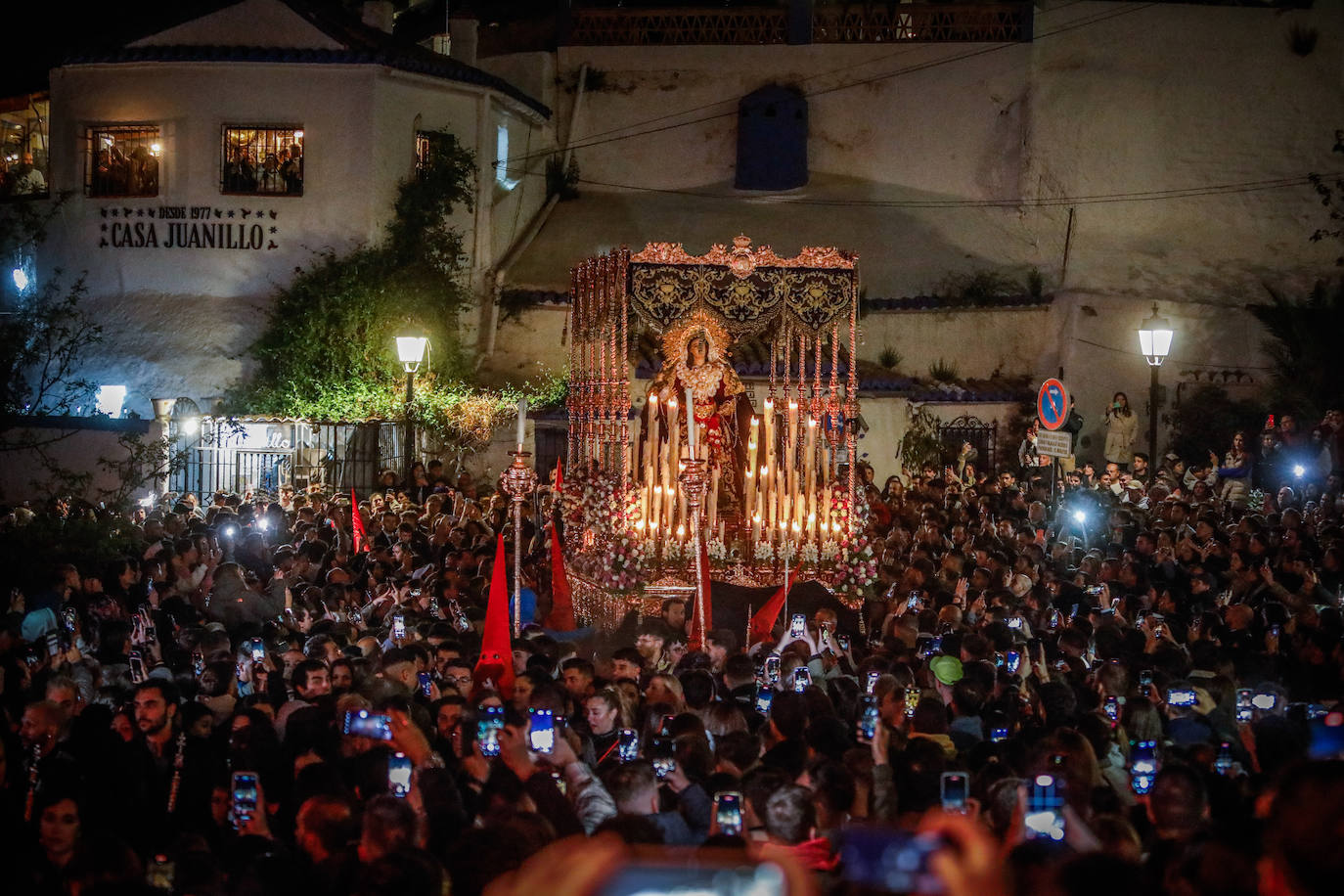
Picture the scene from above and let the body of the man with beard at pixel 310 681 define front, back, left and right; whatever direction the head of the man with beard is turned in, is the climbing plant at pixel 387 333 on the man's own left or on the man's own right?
on the man's own left

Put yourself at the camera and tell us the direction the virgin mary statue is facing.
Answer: facing the viewer

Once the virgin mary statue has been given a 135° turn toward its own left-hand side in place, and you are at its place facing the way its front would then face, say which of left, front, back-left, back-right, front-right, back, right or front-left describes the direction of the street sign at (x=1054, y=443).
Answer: front-right

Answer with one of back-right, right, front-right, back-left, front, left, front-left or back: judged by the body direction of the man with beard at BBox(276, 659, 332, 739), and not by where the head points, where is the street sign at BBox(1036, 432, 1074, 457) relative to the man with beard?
left

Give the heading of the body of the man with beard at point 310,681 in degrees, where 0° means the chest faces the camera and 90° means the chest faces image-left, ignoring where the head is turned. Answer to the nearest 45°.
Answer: approximately 315°

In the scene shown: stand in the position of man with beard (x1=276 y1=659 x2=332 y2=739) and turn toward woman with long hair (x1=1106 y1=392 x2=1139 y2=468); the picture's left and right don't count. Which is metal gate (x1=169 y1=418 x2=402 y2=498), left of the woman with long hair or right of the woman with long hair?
left

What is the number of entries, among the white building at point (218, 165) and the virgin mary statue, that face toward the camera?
2

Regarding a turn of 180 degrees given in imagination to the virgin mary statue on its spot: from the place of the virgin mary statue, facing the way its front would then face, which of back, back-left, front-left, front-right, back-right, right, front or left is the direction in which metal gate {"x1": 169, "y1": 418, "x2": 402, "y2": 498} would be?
front-left

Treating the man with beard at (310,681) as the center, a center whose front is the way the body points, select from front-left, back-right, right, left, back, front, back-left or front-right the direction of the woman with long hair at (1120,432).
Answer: left

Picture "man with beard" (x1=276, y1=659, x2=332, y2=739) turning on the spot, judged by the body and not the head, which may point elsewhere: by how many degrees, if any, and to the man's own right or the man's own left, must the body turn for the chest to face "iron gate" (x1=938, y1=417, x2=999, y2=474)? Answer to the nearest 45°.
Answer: approximately 90° to the man's own left

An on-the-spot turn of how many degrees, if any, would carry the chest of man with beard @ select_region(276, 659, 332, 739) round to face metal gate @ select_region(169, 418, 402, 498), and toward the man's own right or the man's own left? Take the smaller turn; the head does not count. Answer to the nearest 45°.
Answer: approximately 135° to the man's own left

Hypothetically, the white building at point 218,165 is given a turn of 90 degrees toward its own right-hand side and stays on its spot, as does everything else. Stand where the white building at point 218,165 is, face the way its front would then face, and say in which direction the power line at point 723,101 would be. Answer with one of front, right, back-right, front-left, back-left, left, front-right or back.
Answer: back
